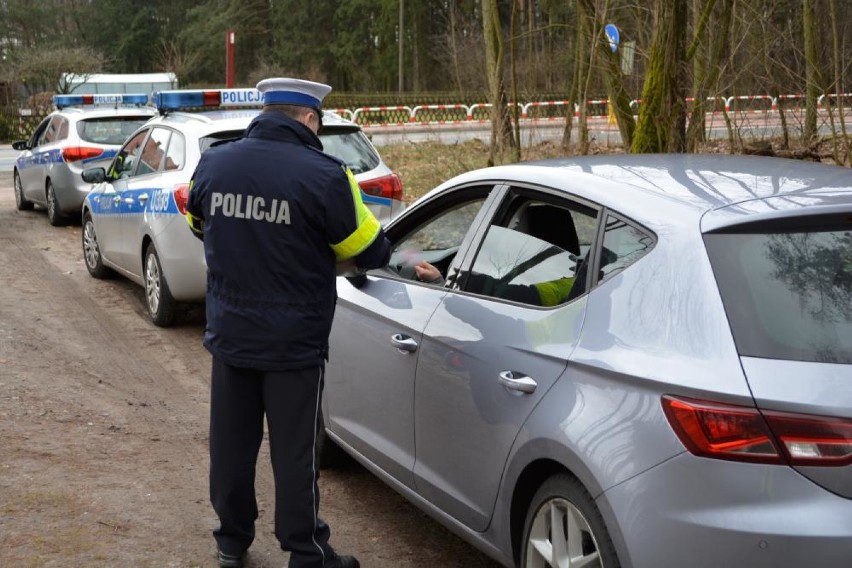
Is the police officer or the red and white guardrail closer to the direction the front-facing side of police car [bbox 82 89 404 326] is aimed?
the red and white guardrail

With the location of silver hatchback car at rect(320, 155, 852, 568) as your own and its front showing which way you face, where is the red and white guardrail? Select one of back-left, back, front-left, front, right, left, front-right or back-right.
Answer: front-right

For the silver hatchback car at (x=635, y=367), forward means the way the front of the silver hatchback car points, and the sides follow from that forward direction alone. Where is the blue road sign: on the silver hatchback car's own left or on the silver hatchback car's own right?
on the silver hatchback car's own right

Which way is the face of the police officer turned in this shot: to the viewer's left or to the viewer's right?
to the viewer's right

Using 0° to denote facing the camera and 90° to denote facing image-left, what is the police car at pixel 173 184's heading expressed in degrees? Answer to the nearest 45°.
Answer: approximately 135°

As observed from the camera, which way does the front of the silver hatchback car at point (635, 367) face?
facing away from the viewer and to the left of the viewer

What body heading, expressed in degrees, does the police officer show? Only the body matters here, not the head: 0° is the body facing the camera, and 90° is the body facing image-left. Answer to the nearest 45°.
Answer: approximately 225°

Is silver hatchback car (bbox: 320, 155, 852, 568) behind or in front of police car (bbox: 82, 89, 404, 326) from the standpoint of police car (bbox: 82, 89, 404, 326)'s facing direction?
behind

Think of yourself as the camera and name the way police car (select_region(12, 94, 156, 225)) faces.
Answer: facing away from the viewer and to the left of the viewer
